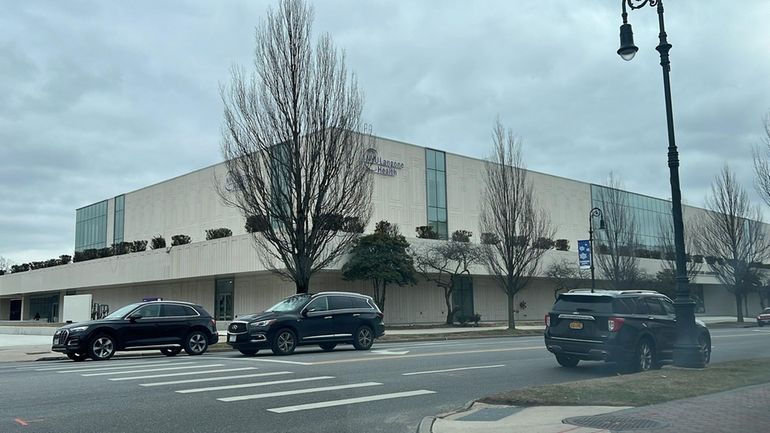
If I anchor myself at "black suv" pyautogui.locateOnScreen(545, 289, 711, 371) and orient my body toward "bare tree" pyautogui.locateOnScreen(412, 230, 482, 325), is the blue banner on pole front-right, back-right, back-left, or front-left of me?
front-right

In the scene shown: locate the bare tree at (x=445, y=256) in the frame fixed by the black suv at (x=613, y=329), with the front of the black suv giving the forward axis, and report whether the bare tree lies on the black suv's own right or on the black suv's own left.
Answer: on the black suv's own left

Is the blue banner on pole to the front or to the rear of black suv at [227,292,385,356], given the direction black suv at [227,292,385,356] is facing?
to the rear

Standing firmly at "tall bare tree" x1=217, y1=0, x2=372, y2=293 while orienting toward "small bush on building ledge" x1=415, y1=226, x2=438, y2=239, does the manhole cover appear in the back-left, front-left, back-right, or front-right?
back-right

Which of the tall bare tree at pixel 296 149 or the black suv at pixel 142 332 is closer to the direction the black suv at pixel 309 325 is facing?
the black suv

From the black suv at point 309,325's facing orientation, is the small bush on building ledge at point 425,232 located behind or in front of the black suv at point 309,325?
behind

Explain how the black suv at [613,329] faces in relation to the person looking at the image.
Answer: facing away from the viewer and to the right of the viewer

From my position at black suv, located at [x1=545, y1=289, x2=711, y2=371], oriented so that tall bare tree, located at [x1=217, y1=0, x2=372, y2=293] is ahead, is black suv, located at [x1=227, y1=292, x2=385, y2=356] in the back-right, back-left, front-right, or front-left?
front-left

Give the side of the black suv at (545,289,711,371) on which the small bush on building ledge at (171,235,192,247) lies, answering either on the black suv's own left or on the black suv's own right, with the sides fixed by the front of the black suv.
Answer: on the black suv's own left

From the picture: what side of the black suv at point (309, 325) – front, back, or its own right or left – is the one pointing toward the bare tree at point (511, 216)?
back

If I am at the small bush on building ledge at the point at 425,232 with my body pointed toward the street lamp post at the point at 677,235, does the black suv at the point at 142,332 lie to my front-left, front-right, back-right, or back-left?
front-right

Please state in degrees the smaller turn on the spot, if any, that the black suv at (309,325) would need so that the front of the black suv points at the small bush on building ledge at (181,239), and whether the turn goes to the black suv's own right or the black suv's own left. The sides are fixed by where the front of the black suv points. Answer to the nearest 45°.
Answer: approximately 135° to the black suv's own right
